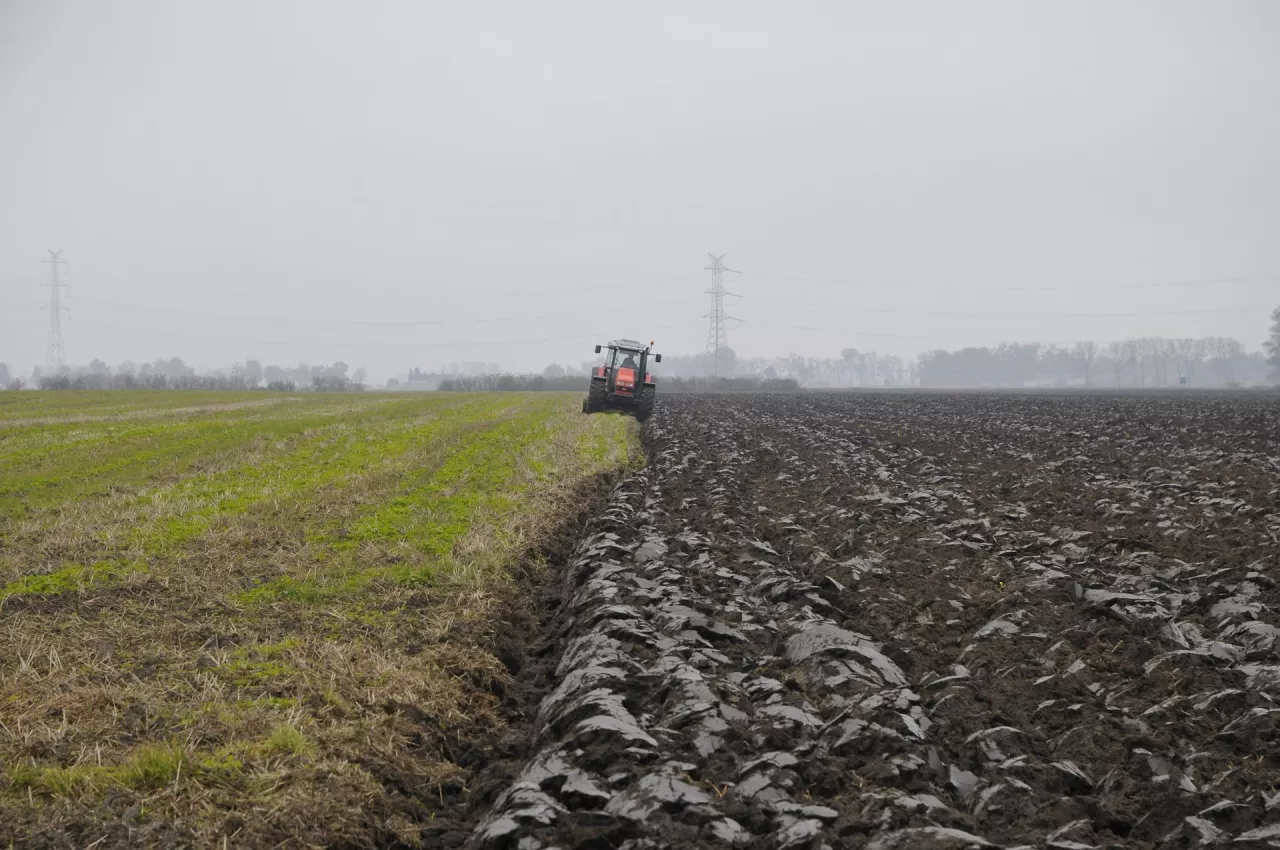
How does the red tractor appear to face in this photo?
toward the camera
